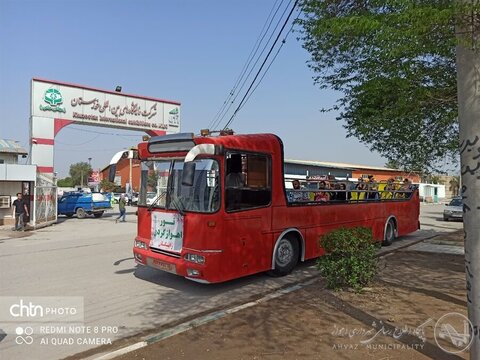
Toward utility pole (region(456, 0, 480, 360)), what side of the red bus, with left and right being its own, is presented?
left

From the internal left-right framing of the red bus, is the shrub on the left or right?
on its left

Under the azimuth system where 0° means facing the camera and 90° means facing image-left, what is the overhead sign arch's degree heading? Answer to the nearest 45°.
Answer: approximately 315°

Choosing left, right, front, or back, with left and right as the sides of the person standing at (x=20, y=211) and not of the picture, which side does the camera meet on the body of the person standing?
front

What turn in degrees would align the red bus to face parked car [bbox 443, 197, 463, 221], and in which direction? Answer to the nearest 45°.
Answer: approximately 180°

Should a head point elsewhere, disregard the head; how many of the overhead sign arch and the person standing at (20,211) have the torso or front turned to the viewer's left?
0

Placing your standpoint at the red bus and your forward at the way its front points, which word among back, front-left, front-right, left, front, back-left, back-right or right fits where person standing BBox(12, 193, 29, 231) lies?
right

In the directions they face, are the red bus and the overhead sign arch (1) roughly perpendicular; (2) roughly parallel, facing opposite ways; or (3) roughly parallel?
roughly perpendicular

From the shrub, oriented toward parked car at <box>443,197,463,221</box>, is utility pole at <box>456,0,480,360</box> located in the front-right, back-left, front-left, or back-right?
back-right

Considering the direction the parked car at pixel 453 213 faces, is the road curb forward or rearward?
forward

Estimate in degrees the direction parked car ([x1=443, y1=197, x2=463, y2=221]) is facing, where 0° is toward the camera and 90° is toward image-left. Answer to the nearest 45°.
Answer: approximately 45°

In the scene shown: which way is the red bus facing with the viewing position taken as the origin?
facing the viewer and to the left of the viewer
